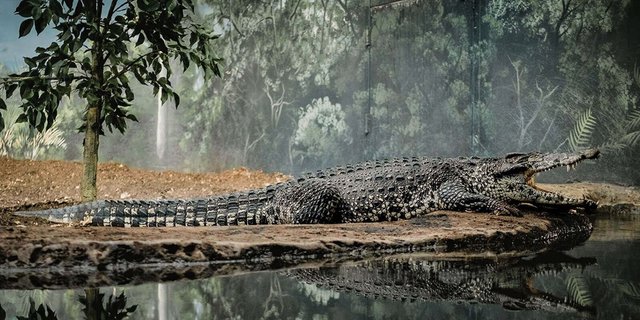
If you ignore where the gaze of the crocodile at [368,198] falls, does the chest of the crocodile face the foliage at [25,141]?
no

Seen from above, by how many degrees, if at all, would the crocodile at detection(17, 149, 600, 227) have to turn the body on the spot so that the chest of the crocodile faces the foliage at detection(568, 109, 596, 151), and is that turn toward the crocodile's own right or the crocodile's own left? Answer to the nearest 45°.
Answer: approximately 45° to the crocodile's own left

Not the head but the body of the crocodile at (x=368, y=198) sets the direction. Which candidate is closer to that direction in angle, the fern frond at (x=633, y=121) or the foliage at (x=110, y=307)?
the fern frond

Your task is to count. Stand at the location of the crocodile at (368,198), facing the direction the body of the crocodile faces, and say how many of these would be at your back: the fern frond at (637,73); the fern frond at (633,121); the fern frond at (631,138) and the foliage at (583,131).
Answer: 0

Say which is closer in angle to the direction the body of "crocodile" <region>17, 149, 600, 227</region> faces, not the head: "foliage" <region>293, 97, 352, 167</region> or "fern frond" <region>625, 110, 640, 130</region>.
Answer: the fern frond

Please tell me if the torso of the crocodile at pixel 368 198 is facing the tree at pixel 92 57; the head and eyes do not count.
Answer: no

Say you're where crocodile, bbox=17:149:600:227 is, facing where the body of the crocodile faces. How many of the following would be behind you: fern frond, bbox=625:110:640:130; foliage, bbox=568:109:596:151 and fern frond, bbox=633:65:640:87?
0

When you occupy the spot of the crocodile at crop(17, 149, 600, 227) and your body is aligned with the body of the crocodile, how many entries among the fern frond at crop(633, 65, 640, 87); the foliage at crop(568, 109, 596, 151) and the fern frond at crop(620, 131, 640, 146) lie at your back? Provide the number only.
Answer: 0

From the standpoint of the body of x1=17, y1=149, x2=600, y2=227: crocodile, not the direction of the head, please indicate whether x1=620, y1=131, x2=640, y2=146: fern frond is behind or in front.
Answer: in front

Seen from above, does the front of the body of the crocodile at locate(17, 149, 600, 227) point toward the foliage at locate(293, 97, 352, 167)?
no

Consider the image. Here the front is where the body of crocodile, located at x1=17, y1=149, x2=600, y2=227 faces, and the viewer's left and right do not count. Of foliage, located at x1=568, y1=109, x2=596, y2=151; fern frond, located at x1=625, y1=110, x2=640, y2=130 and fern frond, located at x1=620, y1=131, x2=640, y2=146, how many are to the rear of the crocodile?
0

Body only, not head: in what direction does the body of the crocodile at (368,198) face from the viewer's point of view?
to the viewer's right
